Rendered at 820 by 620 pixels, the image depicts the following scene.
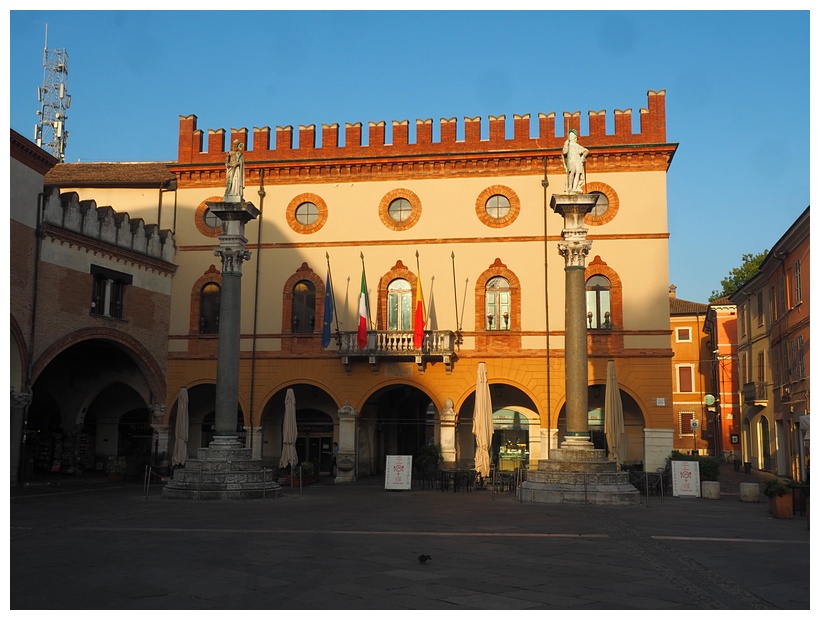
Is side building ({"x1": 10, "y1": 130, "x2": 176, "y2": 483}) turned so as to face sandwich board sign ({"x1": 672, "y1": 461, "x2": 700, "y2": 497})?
yes

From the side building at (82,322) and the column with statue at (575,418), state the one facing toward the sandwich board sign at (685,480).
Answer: the side building

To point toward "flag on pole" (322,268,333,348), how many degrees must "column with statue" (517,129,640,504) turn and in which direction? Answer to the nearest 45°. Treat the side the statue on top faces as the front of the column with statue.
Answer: approximately 135° to its right

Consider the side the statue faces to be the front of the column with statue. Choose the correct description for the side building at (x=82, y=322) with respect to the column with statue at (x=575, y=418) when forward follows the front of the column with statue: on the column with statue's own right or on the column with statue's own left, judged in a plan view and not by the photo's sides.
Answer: on the column with statue's own right

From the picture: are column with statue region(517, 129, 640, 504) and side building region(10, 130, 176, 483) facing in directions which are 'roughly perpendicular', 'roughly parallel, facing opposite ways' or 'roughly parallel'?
roughly perpendicular

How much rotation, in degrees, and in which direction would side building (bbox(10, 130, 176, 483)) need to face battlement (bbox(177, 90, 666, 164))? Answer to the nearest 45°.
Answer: approximately 45° to its left

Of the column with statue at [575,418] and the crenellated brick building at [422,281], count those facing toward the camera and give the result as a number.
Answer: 2

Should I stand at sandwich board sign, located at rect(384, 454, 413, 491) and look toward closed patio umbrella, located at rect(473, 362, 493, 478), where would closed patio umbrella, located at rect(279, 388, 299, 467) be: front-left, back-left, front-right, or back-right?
back-left

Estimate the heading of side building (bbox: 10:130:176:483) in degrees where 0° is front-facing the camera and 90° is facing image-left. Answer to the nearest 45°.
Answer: approximately 315°

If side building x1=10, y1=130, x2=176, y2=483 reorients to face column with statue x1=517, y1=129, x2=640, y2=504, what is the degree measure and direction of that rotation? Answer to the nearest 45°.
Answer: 0° — it already faces it
